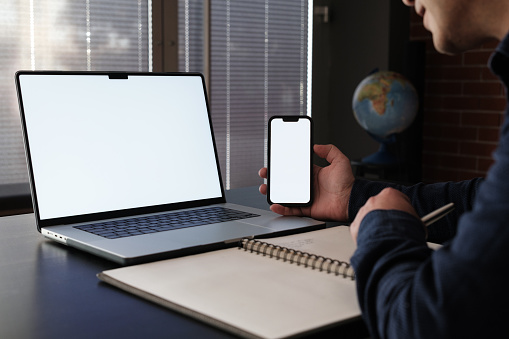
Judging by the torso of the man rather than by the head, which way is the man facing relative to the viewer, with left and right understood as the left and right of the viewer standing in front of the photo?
facing to the left of the viewer

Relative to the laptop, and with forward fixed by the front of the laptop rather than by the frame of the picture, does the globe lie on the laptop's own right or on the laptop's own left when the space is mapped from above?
on the laptop's own left

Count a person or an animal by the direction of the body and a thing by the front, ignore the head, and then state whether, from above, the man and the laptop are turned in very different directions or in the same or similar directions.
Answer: very different directions

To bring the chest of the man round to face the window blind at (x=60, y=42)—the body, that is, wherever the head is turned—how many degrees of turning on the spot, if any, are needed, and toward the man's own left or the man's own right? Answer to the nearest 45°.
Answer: approximately 45° to the man's own right

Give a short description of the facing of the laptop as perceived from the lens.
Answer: facing the viewer and to the right of the viewer

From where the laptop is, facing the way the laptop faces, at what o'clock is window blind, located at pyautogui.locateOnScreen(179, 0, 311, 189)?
The window blind is roughly at 8 o'clock from the laptop.

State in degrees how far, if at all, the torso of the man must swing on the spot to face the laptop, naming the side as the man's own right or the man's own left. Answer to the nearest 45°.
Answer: approximately 45° to the man's own right

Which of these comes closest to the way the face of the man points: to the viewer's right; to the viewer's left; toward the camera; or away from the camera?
to the viewer's left

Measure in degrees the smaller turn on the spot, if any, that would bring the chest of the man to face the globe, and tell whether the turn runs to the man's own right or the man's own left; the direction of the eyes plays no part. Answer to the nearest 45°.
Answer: approximately 90° to the man's own right
